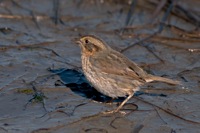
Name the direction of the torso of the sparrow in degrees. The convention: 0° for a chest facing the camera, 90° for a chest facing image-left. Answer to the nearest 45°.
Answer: approximately 90°
